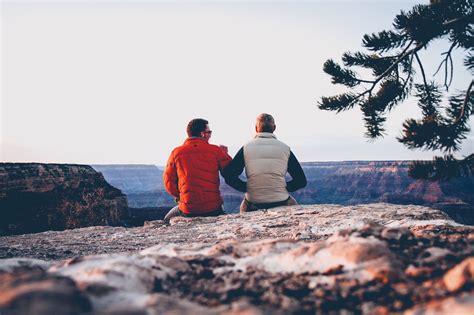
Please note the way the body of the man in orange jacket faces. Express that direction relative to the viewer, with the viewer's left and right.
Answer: facing away from the viewer

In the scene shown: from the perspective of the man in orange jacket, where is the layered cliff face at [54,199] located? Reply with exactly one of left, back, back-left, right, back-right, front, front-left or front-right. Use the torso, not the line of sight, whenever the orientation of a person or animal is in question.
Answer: front-left

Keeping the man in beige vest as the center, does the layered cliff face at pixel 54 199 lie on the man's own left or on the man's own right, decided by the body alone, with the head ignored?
on the man's own left

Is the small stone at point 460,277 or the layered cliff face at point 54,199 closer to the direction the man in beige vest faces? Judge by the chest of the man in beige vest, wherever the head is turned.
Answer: the layered cliff face

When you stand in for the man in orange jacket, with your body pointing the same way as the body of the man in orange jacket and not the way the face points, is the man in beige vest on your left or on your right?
on your right

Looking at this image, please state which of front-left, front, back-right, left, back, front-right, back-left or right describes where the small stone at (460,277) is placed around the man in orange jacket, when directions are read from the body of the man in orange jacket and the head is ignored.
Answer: back

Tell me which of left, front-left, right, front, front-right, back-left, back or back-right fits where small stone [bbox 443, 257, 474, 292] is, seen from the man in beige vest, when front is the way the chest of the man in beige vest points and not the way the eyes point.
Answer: back

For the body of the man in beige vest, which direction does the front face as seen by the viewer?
away from the camera

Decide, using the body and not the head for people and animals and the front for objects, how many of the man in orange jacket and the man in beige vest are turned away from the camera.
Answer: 2

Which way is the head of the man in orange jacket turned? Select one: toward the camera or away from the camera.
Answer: away from the camera
